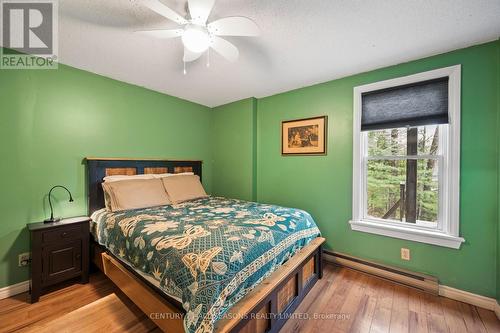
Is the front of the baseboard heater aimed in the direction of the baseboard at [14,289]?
yes

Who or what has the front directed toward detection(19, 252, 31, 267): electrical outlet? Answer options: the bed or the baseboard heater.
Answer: the baseboard heater

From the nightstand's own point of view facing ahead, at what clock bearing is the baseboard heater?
The baseboard heater is roughly at 10 o'clock from the nightstand.

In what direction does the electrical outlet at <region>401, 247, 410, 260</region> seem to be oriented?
toward the camera

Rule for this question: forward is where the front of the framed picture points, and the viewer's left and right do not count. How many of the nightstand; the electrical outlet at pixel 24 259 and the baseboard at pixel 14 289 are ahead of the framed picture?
3

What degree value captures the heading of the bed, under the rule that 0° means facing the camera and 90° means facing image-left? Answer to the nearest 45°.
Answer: approximately 315°

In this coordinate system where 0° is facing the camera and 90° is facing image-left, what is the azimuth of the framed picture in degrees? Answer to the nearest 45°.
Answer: approximately 45°

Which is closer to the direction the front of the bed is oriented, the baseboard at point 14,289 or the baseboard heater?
the baseboard heater

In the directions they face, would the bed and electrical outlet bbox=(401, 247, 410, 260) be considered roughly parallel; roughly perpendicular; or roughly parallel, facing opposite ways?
roughly perpendicular
